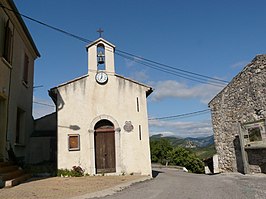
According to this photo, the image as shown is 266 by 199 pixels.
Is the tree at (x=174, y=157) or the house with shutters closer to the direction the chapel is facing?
the house with shutters

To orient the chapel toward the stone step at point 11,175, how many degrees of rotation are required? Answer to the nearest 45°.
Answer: approximately 45° to its right

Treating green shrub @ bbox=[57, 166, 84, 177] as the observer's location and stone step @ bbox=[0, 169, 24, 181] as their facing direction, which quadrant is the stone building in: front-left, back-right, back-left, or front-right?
back-left

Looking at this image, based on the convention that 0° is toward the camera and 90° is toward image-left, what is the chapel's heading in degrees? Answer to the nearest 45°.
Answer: approximately 0°

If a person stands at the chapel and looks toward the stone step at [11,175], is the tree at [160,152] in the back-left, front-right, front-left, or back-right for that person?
back-right

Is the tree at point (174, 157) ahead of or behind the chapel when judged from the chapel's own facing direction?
behind

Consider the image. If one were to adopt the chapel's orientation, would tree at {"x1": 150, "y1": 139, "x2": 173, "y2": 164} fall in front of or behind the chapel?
behind

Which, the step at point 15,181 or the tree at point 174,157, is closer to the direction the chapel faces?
the step

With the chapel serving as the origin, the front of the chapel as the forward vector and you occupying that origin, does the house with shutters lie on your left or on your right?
on your right

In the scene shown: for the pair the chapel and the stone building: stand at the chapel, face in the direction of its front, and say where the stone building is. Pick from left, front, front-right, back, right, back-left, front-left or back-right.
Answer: left

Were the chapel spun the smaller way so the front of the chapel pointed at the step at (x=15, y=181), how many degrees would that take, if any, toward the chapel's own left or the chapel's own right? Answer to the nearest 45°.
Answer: approximately 45° to the chapel's own right
